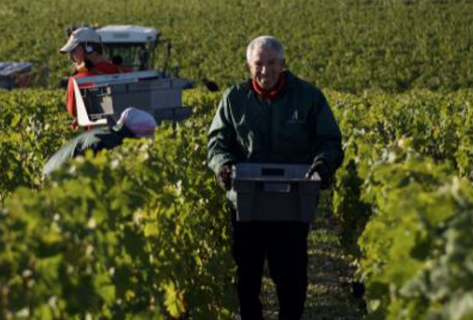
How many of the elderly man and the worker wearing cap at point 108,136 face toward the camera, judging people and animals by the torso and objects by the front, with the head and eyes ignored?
1

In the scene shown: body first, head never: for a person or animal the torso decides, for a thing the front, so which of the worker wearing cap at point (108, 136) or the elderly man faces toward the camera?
the elderly man

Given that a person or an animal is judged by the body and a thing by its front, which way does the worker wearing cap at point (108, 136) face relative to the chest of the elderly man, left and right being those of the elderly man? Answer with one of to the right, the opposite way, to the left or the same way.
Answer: to the left

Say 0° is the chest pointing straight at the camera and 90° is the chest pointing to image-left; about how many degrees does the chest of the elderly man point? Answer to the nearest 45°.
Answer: approximately 0°

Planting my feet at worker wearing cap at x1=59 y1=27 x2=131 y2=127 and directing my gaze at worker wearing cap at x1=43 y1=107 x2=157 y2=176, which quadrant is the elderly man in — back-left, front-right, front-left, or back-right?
front-left

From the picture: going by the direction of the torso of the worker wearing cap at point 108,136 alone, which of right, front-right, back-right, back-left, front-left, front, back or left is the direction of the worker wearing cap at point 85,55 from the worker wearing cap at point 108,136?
left

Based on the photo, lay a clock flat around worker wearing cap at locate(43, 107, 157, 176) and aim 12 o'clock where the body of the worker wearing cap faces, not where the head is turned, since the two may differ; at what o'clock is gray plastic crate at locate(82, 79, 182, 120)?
The gray plastic crate is roughly at 9 o'clock from the worker wearing cap.

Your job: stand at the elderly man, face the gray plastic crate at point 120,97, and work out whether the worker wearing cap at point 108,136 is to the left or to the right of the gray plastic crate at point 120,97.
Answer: left

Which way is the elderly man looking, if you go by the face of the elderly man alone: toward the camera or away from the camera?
toward the camera

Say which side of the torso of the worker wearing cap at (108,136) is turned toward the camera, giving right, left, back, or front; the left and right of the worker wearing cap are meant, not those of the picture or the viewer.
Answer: right
